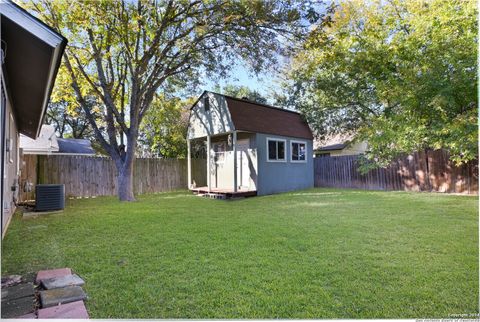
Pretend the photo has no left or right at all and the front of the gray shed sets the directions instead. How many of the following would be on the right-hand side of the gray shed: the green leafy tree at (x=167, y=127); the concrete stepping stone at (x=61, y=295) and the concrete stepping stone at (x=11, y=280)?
1

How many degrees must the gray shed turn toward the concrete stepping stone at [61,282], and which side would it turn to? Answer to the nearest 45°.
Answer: approximately 45° to its left

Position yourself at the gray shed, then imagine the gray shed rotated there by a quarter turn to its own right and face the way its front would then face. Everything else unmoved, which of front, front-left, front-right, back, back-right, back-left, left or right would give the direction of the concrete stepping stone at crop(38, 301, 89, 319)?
back-left

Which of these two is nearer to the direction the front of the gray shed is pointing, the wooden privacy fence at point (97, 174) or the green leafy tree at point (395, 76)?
the wooden privacy fence

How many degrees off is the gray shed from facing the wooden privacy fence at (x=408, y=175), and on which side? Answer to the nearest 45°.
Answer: approximately 135° to its left

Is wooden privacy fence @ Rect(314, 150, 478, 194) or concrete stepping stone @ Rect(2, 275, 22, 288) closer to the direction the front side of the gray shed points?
the concrete stepping stone

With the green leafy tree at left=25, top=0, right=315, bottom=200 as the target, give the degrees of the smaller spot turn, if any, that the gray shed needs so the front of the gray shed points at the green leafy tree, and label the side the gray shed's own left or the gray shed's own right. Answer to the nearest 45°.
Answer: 0° — it already faces it

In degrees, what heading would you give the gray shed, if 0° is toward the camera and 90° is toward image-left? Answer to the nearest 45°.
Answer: approximately 45°

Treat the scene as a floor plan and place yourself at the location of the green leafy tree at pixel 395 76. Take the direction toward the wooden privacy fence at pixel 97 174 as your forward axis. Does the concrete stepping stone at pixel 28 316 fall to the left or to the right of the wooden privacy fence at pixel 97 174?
left

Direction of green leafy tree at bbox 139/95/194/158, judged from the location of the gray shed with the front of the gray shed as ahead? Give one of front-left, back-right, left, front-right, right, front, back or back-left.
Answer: right

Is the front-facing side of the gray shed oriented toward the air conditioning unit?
yes

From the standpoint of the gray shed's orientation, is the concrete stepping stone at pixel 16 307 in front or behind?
in front

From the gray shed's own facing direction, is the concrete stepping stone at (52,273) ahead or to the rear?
ahead

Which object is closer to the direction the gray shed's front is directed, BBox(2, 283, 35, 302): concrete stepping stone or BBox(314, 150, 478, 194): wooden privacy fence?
the concrete stepping stone

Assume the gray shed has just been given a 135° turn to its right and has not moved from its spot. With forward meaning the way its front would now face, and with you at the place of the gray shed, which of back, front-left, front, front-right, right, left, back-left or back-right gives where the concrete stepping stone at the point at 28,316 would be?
back

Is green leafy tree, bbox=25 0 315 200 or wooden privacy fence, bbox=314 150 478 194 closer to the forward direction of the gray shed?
the green leafy tree
